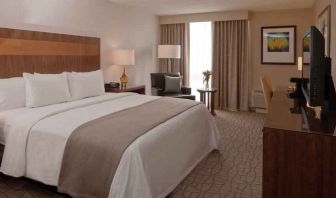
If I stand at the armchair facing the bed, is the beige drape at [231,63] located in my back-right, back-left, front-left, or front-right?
back-left

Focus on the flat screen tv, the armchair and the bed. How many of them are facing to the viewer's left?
1

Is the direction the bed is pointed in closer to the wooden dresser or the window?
the wooden dresser

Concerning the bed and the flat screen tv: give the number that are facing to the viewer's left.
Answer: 1

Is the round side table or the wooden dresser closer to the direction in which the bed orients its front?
the wooden dresser

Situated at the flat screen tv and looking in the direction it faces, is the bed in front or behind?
in front

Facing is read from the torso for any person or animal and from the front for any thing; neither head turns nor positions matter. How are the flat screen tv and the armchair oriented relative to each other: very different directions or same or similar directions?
very different directions

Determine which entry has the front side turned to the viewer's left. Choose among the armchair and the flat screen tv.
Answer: the flat screen tv

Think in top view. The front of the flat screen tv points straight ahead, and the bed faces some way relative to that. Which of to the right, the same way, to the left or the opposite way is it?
the opposite way

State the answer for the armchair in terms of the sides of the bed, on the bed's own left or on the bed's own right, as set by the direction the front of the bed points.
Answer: on the bed's own left

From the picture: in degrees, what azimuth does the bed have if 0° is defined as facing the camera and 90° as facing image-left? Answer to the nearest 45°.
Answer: approximately 315°

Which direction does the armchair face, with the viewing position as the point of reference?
facing the viewer and to the right of the viewer

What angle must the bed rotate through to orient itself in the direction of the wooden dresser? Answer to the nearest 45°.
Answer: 0° — it already faces it

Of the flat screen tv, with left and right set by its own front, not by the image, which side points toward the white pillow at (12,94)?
front

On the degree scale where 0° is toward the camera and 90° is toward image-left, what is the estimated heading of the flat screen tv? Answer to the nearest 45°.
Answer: approximately 90°

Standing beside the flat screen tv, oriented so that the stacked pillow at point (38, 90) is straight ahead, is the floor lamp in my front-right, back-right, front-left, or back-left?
front-right
